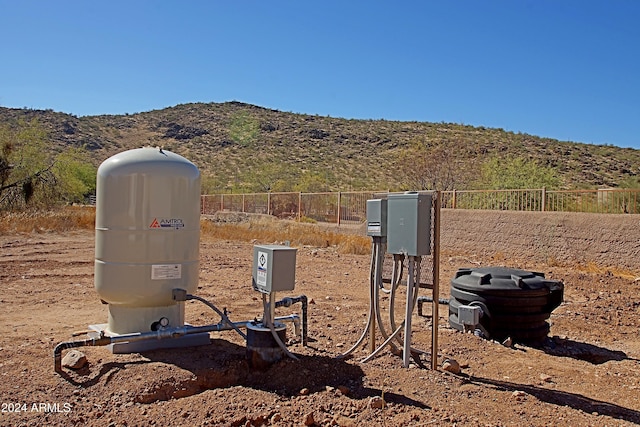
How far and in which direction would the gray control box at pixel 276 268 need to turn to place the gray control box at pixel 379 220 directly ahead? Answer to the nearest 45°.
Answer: approximately 135° to its left

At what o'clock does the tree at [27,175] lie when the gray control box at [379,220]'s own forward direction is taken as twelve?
The tree is roughly at 3 o'clock from the gray control box.

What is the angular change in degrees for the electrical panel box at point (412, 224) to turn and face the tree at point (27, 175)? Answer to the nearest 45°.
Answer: approximately 90° to its right

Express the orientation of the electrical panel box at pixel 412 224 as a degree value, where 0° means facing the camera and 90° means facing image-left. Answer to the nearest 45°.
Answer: approximately 45°

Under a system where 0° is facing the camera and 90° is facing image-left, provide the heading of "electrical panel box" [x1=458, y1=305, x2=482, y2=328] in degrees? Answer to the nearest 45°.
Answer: approximately 45°

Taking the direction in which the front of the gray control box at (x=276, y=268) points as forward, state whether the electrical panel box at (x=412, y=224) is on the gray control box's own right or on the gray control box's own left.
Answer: on the gray control box's own left
